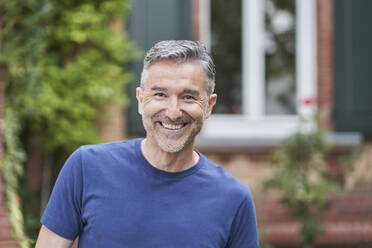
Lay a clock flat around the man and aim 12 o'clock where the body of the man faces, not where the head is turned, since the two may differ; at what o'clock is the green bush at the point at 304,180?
The green bush is roughly at 7 o'clock from the man.

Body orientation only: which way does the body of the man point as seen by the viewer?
toward the camera
